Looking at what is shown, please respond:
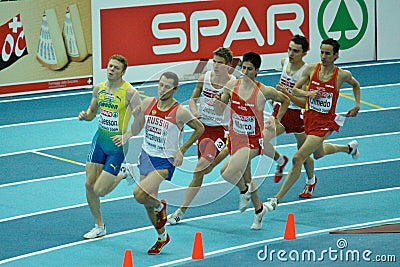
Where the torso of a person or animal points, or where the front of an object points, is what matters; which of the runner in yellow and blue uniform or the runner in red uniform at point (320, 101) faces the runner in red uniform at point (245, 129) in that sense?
the runner in red uniform at point (320, 101)

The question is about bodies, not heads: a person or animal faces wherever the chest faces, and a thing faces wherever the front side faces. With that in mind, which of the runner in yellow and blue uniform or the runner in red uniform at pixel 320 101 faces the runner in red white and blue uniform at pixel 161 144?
the runner in red uniform

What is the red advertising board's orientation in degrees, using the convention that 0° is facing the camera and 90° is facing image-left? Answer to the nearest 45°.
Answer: approximately 0°

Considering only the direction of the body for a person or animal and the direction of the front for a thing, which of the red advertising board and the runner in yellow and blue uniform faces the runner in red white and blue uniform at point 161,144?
the red advertising board

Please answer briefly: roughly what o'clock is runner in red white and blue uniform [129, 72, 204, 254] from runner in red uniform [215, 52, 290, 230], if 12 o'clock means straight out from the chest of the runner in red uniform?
The runner in red white and blue uniform is roughly at 12 o'clock from the runner in red uniform.

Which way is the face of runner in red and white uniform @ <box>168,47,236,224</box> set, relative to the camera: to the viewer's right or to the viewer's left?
to the viewer's left

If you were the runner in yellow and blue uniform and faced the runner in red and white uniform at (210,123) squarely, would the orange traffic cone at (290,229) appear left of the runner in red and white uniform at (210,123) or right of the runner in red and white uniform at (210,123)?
right

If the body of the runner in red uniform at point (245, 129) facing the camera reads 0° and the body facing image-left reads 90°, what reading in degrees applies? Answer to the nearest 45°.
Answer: approximately 45°
